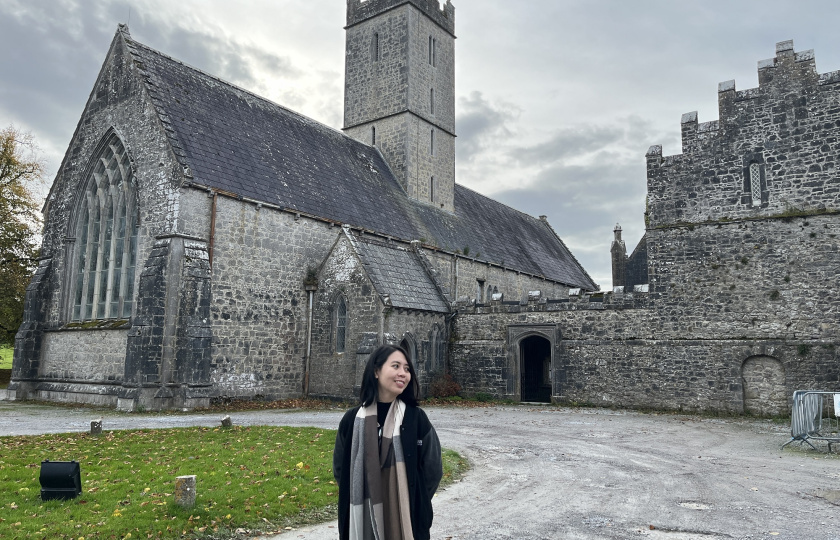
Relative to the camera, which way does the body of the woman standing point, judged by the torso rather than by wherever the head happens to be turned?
toward the camera

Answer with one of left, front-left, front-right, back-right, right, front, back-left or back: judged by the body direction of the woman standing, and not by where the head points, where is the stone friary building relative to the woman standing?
back
